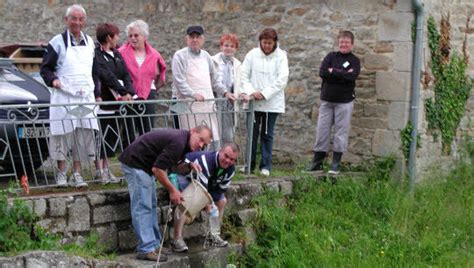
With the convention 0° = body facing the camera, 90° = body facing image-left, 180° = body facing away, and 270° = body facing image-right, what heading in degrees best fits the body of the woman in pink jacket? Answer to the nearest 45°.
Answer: approximately 45°

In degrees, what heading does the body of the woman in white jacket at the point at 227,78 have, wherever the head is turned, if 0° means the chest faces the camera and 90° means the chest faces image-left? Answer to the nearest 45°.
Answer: approximately 0°

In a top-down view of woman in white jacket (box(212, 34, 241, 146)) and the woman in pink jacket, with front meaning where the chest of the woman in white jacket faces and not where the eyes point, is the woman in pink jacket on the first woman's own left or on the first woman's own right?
on the first woman's own right

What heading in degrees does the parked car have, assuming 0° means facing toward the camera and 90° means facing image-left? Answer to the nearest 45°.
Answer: approximately 315°

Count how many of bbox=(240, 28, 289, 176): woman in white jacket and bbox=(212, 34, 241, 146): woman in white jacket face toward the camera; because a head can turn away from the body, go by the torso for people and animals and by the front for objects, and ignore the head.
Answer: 2
